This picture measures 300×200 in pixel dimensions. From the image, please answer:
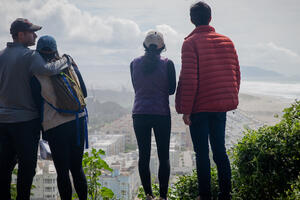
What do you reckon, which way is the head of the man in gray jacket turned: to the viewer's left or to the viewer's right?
to the viewer's right

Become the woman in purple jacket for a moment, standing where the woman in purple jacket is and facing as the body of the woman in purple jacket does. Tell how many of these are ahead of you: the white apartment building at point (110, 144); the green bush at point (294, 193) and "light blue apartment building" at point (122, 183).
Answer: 2

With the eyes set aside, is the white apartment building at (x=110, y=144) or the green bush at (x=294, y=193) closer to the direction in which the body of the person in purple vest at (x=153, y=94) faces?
the white apartment building

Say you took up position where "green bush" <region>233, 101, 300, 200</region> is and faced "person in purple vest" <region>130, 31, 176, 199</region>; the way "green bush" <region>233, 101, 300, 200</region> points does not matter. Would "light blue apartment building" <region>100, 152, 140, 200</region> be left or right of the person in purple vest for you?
right

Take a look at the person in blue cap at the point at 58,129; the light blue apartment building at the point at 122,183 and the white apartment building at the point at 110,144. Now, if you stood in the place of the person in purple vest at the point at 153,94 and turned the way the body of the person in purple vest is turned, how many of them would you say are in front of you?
2

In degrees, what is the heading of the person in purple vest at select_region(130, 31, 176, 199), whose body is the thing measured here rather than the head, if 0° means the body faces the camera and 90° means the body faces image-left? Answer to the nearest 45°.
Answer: approximately 180°

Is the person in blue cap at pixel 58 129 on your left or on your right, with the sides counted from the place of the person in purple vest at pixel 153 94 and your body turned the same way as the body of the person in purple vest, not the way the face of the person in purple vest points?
on your left

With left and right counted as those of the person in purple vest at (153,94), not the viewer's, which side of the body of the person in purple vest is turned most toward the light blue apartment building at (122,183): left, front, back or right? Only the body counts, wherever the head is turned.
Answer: front

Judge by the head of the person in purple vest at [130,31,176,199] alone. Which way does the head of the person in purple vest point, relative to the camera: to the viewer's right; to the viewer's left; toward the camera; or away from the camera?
away from the camera

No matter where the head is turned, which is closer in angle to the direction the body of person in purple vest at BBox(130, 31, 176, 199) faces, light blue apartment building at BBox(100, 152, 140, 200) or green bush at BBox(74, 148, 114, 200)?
the light blue apartment building

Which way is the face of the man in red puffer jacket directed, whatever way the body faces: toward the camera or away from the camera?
away from the camera
